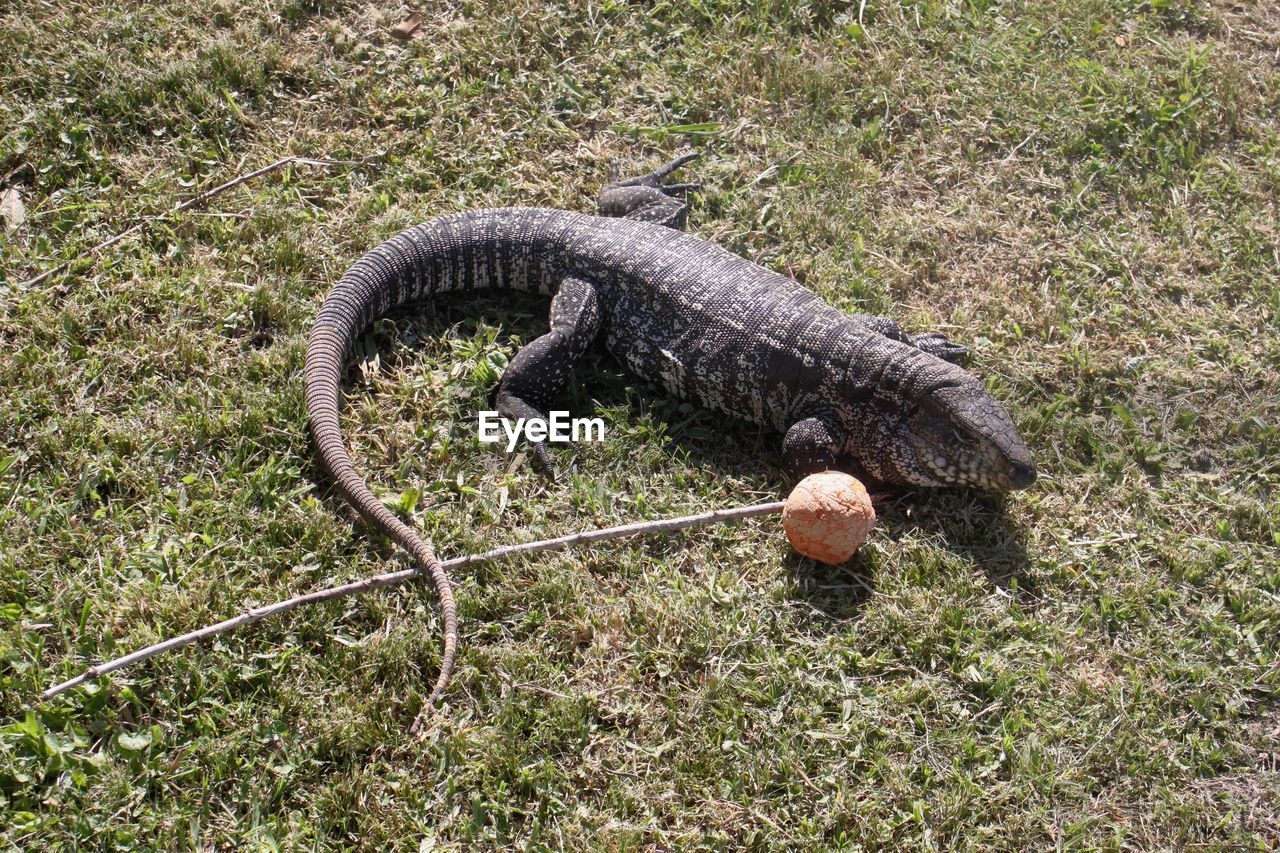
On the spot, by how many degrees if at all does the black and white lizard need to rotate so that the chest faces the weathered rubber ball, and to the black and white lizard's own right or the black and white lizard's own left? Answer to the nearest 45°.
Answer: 0° — it already faces it

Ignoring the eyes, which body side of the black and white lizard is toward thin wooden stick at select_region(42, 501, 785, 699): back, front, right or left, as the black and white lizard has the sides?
right

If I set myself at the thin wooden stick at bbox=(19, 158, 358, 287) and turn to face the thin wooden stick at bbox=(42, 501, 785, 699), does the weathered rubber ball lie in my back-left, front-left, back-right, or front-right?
front-left

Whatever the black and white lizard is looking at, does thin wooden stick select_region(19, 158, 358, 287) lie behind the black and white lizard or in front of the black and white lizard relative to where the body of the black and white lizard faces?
behind

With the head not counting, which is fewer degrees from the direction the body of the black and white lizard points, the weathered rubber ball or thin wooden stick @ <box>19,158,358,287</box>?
the weathered rubber ball

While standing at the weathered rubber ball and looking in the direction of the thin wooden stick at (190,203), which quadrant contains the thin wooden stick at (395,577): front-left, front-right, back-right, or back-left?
front-left

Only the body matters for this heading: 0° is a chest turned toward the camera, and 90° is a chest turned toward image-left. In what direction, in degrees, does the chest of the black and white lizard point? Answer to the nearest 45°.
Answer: approximately 315°
